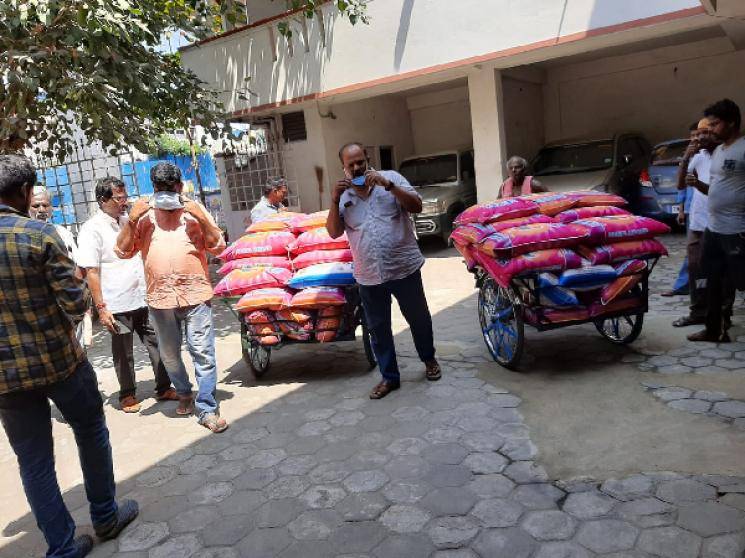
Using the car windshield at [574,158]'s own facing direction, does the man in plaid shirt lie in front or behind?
in front

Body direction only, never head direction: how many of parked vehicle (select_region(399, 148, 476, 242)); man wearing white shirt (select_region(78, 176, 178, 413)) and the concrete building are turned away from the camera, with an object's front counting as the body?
0

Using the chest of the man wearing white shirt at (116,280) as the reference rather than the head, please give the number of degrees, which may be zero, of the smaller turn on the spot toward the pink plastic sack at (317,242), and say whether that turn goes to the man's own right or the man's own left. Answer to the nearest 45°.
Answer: approximately 45° to the man's own left

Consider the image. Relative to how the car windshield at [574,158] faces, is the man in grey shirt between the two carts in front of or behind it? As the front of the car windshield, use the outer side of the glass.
in front

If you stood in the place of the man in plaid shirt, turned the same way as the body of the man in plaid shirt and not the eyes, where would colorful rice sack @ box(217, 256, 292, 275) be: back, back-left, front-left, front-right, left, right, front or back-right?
front

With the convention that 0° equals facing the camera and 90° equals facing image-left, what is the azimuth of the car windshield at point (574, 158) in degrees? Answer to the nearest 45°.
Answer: approximately 45°

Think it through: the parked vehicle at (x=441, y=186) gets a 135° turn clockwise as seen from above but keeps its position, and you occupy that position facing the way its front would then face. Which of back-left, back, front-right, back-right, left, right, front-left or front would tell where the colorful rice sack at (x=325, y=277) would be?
back

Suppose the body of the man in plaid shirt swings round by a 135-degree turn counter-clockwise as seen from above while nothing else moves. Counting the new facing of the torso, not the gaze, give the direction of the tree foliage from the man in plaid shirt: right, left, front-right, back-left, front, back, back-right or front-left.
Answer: right

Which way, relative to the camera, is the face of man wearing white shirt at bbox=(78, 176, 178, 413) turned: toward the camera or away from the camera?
toward the camera

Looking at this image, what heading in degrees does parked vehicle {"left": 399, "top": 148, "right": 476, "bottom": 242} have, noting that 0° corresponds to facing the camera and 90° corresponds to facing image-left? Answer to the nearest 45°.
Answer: approximately 45°

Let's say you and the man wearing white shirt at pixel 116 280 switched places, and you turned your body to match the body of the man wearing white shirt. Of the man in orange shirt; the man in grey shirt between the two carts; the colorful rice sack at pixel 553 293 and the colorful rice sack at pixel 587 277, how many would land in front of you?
4

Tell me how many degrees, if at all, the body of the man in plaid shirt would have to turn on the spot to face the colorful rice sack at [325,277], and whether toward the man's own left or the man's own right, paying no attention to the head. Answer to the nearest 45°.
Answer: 0° — they already face it

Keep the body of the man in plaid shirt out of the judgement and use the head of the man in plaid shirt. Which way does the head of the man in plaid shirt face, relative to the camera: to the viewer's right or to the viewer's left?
to the viewer's right

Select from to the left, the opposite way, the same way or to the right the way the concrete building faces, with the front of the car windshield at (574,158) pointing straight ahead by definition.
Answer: the same way

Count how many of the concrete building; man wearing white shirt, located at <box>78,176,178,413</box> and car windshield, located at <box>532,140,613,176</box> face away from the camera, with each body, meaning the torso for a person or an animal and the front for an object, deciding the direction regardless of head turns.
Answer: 0

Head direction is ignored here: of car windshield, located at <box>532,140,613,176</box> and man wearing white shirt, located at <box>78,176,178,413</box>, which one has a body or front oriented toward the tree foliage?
the car windshield
